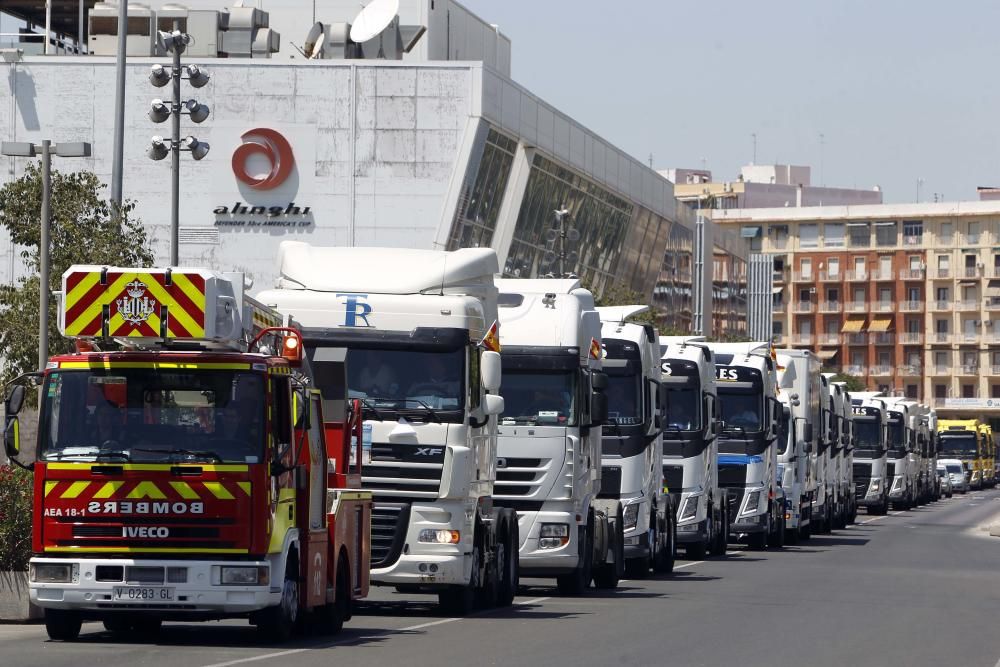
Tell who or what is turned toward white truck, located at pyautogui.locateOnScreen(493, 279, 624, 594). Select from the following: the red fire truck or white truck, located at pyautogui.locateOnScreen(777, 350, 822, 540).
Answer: white truck, located at pyautogui.locateOnScreen(777, 350, 822, 540)

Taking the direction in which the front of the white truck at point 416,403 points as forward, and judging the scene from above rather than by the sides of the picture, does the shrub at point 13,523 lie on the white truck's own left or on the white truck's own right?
on the white truck's own right

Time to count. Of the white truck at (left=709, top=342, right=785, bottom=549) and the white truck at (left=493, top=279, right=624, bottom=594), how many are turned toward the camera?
2

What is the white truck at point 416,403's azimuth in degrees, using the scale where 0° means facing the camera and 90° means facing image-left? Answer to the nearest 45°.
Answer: approximately 0°

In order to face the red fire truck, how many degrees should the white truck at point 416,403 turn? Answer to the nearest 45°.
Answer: approximately 45° to its right

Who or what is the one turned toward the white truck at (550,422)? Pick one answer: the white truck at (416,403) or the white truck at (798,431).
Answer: the white truck at (798,431)
